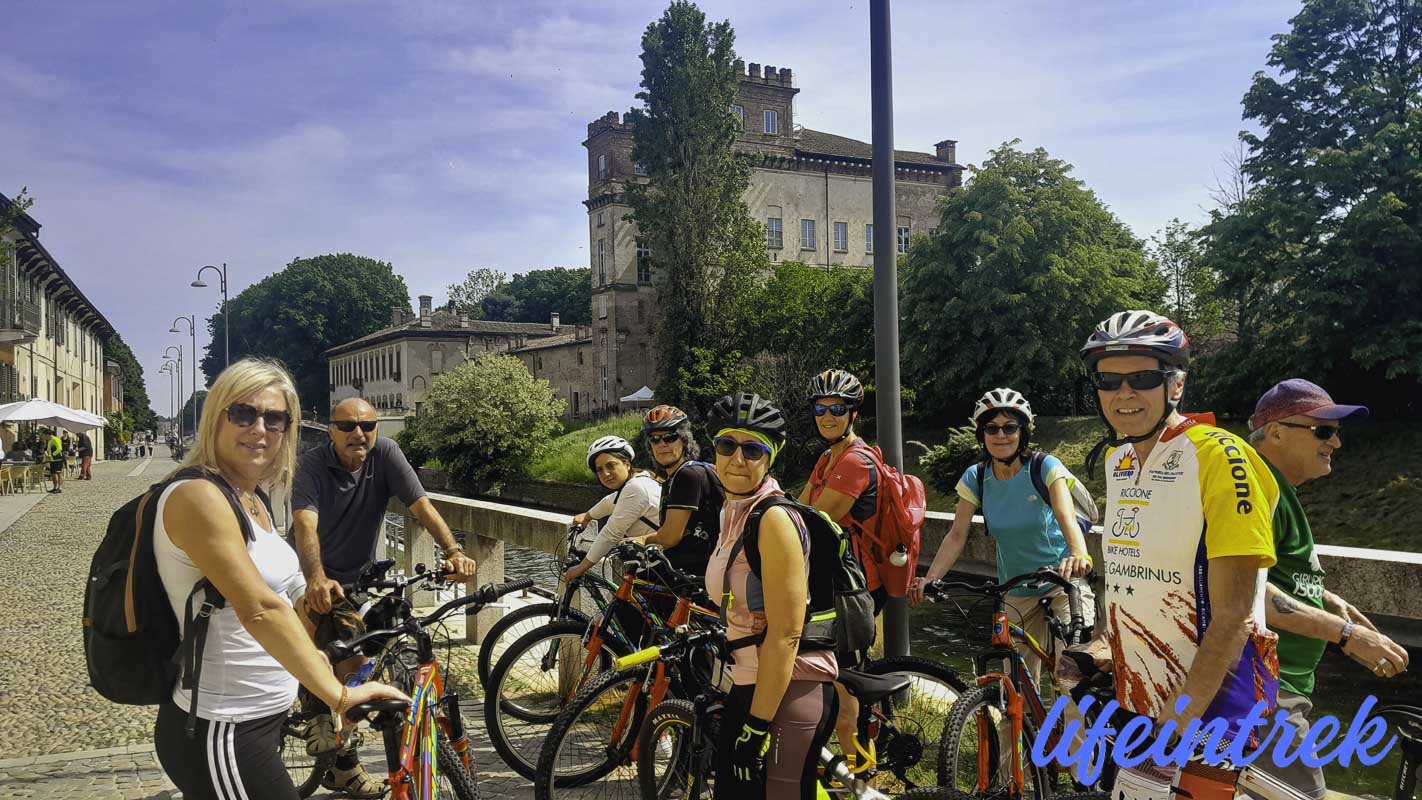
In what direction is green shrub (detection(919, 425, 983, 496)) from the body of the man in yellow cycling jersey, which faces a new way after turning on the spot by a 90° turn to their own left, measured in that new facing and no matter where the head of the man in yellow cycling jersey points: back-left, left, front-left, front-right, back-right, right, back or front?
back-left

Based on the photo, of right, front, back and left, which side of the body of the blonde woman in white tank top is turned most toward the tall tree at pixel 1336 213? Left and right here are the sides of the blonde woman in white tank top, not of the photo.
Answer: left

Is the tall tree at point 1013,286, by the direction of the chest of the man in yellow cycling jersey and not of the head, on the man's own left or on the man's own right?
on the man's own right

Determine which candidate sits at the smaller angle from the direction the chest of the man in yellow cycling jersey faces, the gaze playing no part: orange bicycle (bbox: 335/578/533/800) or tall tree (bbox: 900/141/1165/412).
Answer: the orange bicycle

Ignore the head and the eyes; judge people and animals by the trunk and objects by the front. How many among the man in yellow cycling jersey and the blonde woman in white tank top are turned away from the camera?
0

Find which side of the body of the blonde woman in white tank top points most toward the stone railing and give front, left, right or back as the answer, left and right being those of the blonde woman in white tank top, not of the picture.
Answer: left

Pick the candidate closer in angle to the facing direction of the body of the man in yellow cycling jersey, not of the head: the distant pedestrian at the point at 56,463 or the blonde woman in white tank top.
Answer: the blonde woman in white tank top

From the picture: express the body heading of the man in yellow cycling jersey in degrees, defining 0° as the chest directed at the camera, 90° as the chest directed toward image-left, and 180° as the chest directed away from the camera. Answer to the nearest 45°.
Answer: approximately 45°

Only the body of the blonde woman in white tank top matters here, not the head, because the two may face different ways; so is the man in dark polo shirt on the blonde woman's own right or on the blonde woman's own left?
on the blonde woman's own left

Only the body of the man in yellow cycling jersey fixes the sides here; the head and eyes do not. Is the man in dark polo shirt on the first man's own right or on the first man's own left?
on the first man's own right

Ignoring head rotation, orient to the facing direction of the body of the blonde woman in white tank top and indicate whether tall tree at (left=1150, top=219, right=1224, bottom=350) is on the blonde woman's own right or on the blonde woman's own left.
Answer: on the blonde woman's own left

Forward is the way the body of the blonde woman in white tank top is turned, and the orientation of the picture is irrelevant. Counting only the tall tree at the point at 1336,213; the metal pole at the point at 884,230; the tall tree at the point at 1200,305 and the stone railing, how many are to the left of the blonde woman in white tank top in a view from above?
4

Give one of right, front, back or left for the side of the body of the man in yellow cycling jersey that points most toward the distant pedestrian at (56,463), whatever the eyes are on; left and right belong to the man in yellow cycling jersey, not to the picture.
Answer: right
